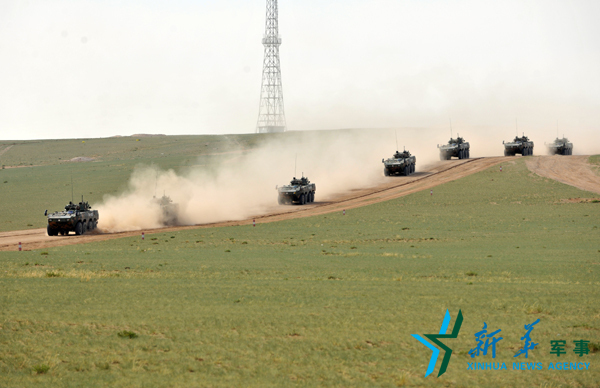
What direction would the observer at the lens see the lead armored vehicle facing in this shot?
facing the viewer and to the left of the viewer
